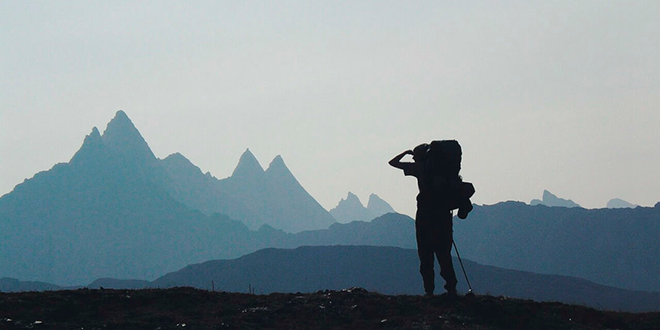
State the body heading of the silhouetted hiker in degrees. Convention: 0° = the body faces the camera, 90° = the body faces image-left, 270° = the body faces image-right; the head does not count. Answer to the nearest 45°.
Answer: approximately 135°
